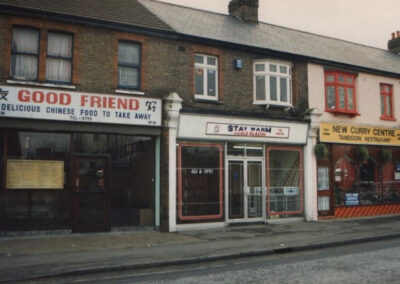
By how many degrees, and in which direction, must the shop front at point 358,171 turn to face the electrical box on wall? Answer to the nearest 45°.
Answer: approximately 90° to its right

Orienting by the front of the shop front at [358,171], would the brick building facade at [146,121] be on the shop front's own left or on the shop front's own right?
on the shop front's own right

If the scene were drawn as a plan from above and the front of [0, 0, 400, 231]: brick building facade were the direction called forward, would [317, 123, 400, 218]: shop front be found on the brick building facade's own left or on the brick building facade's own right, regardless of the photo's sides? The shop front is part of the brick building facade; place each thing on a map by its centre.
on the brick building facade's own left

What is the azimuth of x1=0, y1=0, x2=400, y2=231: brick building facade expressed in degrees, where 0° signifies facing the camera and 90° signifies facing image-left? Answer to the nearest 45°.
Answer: approximately 315°

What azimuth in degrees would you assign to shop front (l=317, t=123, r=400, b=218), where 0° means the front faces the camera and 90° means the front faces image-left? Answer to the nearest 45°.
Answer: approximately 315°
